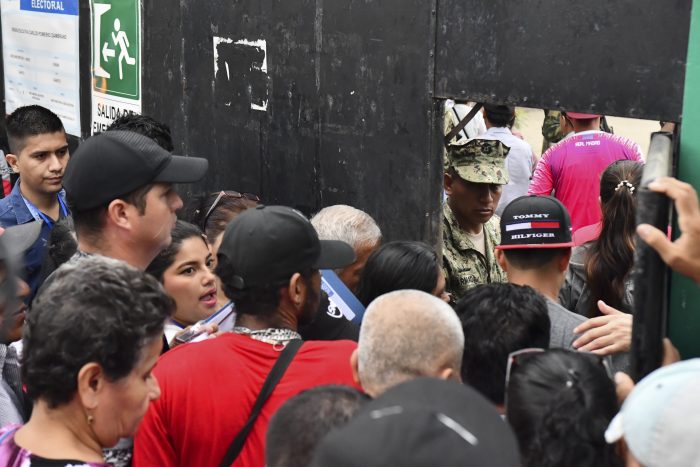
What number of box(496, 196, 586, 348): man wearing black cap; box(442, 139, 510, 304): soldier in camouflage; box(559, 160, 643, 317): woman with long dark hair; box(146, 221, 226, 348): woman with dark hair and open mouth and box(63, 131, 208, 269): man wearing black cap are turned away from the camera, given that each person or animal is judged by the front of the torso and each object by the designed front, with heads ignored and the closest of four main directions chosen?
2

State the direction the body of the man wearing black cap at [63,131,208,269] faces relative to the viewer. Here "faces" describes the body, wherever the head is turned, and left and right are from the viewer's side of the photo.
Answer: facing to the right of the viewer

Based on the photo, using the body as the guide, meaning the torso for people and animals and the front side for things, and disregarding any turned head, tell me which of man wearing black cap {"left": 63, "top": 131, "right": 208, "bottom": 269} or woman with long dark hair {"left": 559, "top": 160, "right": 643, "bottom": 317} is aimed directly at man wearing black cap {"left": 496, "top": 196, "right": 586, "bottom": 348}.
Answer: man wearing black cap {"left": 63, "top": 131, "right": 208, "bottom": 269}

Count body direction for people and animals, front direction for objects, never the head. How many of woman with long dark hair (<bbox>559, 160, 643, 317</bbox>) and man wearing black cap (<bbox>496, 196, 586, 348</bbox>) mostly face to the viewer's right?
0

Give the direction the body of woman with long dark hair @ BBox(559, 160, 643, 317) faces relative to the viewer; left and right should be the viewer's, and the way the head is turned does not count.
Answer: facing away from the viewer

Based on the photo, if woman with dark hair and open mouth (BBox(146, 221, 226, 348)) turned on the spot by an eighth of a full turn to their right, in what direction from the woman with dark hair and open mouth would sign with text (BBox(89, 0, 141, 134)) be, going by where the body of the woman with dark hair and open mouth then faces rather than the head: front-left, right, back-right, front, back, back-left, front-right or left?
back

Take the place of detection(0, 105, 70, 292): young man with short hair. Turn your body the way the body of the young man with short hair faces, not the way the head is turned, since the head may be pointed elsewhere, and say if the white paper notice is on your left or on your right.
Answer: on your left

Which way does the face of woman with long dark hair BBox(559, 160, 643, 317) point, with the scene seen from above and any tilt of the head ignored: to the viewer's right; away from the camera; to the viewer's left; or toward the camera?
away from the camera

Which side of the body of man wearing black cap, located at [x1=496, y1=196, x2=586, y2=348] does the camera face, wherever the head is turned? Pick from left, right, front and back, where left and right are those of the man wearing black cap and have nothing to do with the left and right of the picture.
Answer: back

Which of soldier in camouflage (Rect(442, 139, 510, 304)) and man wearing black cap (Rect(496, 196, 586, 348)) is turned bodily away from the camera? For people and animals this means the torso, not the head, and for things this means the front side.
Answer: the man wearing black cap

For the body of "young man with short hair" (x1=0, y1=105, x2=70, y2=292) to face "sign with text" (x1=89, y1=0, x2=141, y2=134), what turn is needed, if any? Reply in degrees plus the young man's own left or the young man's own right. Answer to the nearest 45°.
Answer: approximately 135° to the young man's own left

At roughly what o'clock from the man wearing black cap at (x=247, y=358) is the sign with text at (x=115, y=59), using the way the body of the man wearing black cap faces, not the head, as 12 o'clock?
The sign with text is roughly at 10 o'clock from the man wearing black cap.

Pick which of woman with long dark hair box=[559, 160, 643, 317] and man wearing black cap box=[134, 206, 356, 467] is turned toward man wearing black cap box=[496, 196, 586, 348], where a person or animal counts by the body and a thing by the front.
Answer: man wearing black cap box=[134, 206, 356, 467]

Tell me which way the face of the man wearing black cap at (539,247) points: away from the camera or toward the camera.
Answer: away from the camera
